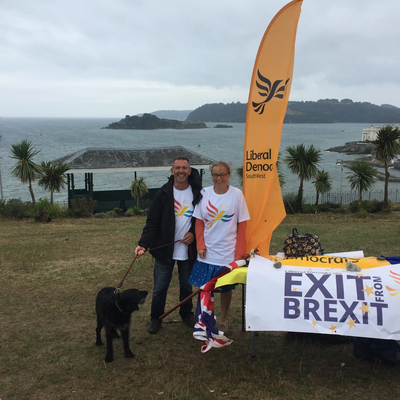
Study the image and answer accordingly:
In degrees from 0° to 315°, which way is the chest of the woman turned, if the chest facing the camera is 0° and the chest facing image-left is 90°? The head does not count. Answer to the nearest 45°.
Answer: approximately 0°

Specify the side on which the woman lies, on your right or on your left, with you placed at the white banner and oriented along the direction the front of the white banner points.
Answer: on your right

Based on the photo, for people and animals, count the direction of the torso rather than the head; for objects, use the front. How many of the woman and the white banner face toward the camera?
2

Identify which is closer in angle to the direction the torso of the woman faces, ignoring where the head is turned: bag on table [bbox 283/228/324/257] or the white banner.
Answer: the white banner

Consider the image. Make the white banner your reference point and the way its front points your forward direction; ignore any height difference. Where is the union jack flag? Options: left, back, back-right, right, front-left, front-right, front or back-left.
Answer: right

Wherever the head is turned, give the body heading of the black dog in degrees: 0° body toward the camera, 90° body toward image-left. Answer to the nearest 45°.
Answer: approximately 315°

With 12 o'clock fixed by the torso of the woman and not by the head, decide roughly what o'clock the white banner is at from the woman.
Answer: The white banner is roughly at 10 o'clock from the woman.

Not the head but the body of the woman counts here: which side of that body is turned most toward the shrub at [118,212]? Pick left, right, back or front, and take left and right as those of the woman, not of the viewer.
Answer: back
